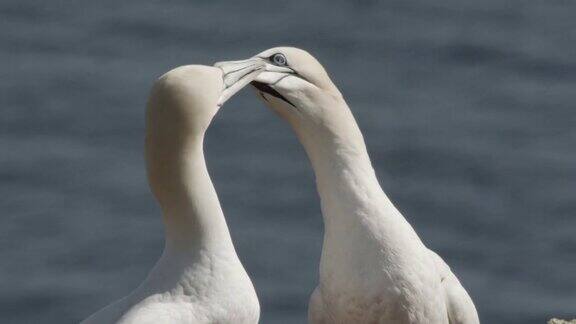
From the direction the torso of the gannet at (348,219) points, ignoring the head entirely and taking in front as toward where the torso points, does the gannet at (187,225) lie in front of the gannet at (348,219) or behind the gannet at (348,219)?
in front

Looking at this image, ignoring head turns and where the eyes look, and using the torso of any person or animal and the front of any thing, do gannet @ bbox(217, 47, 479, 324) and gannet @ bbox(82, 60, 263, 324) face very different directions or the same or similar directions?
very different directions

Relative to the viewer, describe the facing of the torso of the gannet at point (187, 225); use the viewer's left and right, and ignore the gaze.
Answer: facing away from the viewer and to the right of the viewer

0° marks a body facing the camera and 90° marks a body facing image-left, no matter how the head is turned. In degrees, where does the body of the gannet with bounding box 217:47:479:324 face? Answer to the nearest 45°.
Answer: approximately 45°

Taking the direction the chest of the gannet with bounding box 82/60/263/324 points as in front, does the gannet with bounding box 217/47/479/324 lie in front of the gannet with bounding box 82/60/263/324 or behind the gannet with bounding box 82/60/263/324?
in front
